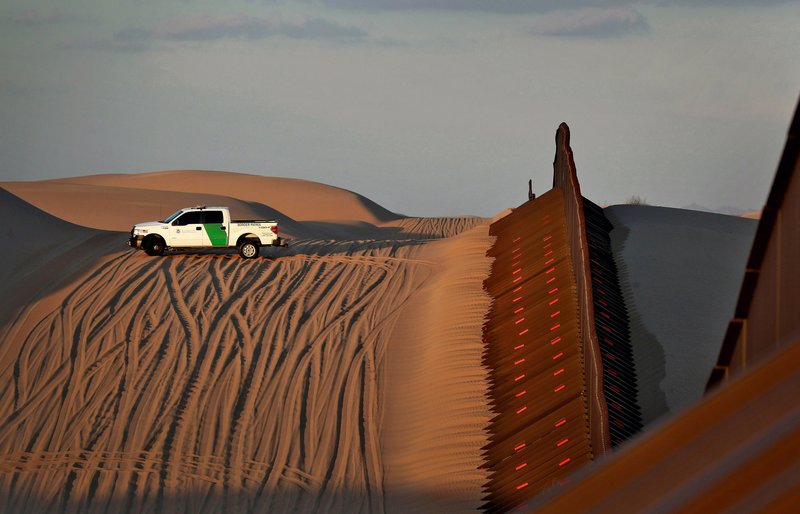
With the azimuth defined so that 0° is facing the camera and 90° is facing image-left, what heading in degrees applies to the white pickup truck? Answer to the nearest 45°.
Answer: approximately 90°
